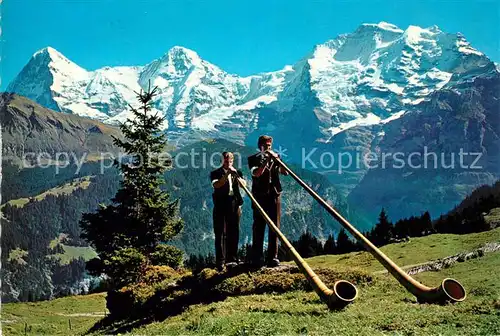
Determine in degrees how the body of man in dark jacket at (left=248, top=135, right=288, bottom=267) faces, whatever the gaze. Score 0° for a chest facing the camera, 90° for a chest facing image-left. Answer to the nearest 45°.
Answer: approximately 315°

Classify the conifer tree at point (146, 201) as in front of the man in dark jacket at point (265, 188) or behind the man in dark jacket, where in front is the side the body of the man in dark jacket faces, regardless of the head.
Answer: behind
